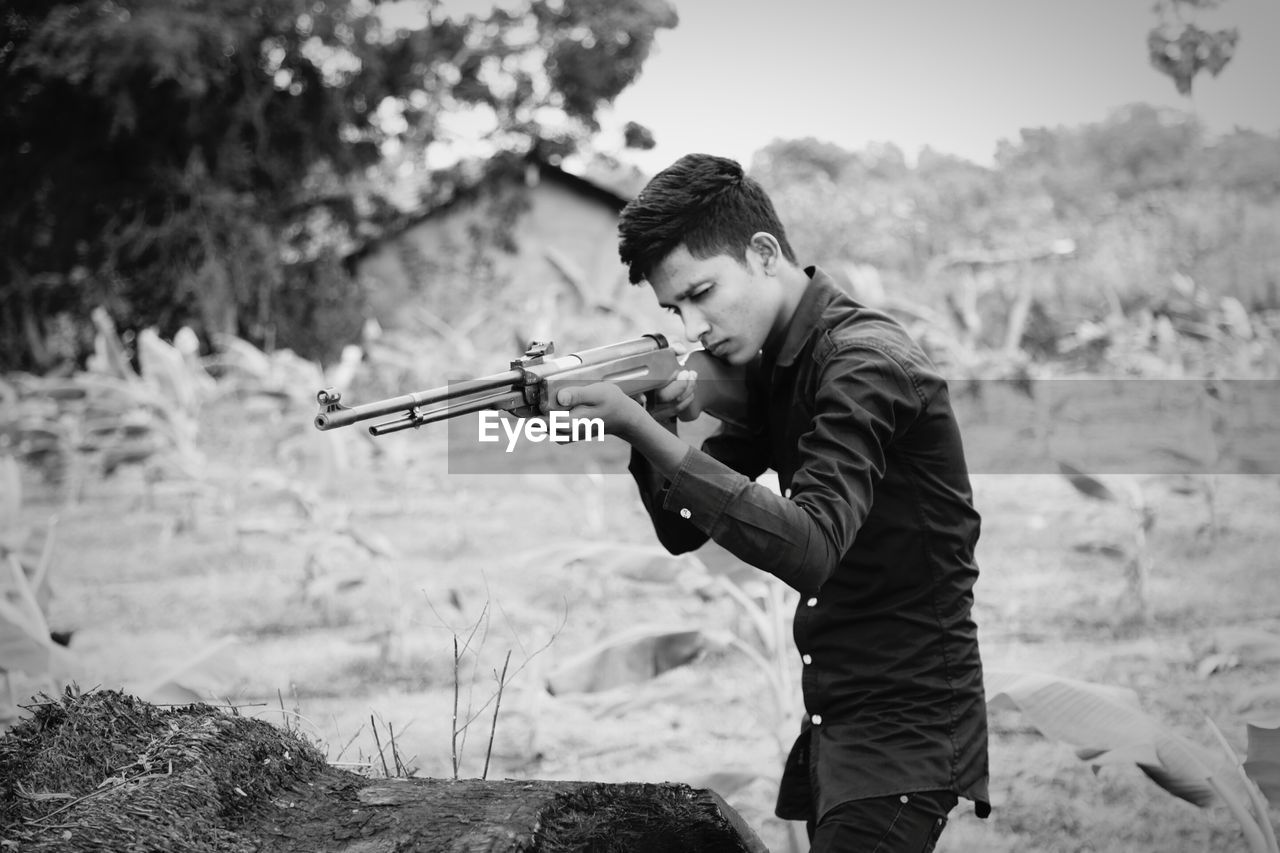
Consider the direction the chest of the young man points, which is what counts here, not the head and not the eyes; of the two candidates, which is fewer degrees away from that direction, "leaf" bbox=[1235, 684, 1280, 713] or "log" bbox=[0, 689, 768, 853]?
the log

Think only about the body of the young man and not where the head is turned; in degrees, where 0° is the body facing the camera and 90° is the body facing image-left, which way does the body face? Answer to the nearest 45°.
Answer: approximately 90°

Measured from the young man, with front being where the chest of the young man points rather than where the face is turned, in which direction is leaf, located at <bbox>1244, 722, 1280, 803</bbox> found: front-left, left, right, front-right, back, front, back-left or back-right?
back-right

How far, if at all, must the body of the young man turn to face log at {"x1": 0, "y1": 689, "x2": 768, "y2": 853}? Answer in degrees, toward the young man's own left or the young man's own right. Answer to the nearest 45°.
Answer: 0° — they already face it

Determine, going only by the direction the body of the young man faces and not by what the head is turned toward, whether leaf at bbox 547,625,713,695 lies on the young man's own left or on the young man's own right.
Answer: on the young man's own right

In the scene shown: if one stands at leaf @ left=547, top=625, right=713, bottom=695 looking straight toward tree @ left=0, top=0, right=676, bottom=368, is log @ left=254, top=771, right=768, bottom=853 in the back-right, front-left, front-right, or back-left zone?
back-left

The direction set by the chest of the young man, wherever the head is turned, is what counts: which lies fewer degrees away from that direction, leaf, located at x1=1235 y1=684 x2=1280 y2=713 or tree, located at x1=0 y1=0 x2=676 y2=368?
the tree

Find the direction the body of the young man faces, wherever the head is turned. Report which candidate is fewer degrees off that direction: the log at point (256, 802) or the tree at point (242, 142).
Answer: the log

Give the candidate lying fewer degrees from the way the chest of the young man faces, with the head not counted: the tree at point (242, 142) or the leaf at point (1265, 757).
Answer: the tree

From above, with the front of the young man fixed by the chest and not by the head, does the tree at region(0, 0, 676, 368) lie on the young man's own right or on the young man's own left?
on the young man's own right
